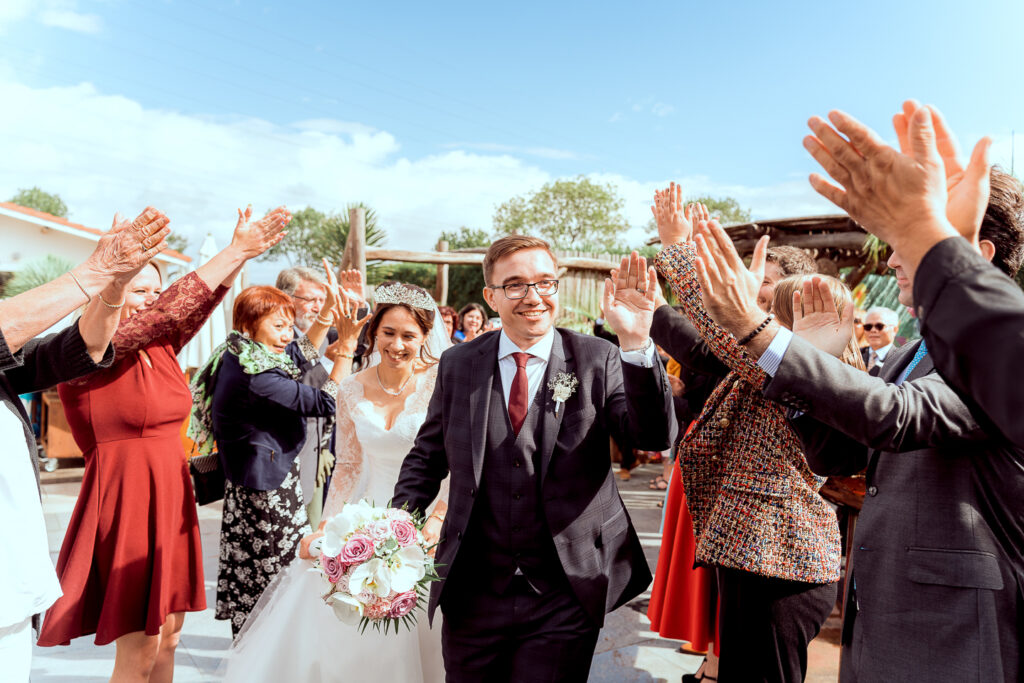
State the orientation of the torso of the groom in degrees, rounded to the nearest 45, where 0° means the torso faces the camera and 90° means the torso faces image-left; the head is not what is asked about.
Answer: approximately 0°

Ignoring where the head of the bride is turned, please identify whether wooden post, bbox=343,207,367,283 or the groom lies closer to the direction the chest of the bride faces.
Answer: the groom

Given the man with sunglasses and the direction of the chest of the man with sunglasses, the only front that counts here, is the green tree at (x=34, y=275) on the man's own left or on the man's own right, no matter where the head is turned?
on the man's own right

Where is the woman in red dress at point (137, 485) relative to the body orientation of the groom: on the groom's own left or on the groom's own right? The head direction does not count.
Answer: on the groom's own right

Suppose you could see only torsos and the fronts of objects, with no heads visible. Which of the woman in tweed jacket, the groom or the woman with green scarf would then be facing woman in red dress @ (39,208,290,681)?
the woman in tweed jacket

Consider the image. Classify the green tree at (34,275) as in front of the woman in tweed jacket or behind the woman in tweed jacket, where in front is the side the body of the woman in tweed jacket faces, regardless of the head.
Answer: in front

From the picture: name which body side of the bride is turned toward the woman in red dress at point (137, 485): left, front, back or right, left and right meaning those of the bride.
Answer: right

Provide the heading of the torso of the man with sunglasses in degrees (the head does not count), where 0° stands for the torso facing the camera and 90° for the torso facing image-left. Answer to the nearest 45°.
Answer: approximately 45°

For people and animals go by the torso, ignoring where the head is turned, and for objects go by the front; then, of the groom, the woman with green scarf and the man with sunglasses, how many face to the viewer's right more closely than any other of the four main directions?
1

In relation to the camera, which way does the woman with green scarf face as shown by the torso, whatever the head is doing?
to the viewer's right

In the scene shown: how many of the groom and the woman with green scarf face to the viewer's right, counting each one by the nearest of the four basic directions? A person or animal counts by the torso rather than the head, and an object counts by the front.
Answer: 1

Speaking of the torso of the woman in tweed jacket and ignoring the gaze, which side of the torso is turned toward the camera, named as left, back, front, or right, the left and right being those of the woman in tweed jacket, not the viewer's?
left
